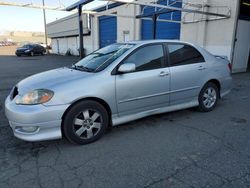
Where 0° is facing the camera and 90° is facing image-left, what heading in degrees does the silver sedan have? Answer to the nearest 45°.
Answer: approximately 45°

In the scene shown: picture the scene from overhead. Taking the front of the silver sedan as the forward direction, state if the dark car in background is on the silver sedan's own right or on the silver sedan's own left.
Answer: on the silver sedan's own right

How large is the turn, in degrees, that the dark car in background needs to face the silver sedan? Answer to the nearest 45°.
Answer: approximately 45° to its left

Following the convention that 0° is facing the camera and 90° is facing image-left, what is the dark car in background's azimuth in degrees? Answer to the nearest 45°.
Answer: approximately 45°
